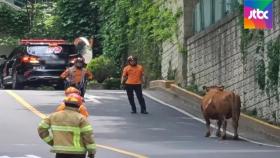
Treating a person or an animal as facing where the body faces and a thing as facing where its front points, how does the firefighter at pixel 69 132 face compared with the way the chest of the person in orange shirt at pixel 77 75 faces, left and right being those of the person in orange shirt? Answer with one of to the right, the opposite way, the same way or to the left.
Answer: the opposite way

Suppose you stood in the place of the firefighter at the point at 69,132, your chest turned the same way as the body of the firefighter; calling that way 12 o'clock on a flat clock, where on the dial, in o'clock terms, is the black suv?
The black suv is roughly at 12 o'clock from the firefighter.

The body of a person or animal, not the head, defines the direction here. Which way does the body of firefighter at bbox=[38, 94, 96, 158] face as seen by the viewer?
away from the camera

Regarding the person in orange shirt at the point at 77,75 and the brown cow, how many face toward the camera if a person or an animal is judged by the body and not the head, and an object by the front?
1

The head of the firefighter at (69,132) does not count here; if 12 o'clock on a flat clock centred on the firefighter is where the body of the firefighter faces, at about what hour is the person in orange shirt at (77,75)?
The person in orange shirt is roughly at 12 o'clock from the firefighter.

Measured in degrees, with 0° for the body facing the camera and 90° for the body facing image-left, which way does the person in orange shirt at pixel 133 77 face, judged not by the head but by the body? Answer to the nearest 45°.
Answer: approximately 0°
